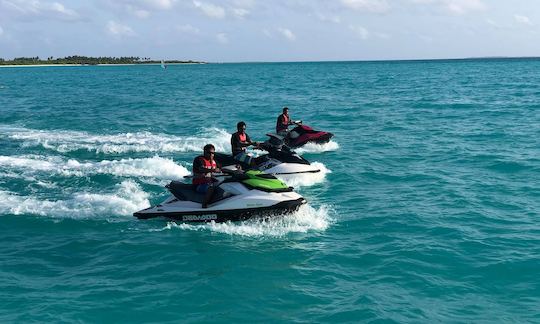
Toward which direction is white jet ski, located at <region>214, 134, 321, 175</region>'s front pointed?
to the viewer's right

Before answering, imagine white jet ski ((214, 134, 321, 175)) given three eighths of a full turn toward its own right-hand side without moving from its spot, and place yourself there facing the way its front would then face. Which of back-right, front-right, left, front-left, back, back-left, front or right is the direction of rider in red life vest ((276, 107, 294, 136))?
back-right

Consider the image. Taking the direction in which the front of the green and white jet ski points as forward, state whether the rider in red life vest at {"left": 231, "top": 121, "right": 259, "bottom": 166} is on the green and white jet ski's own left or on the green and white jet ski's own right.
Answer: on the green and white jet ski's own left

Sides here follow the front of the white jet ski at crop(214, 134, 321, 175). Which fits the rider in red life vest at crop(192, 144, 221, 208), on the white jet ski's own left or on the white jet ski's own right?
on the white jet ski's own right

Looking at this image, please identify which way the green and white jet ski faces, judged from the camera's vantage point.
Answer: facing to the right of the viewer

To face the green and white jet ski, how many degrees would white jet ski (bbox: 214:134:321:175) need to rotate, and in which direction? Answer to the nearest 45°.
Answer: approximately 90° to its right

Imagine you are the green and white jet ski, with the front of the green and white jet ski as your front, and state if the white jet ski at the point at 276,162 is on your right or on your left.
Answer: on your left

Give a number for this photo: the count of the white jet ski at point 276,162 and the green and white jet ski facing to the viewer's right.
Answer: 2
